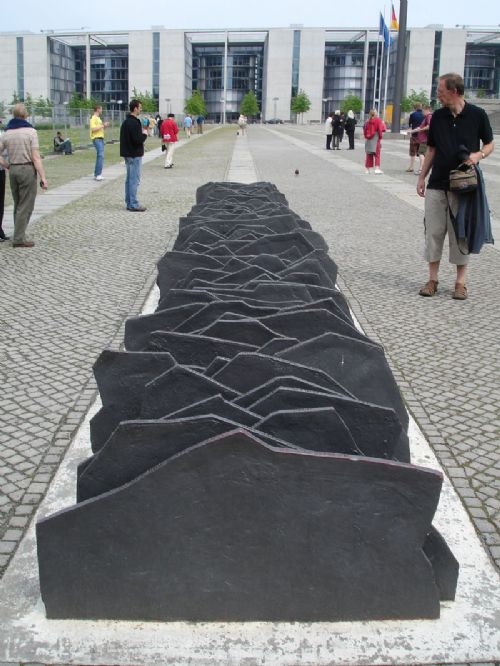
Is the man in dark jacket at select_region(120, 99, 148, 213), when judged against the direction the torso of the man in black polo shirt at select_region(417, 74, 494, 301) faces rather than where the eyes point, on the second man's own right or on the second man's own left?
on the second man's own right

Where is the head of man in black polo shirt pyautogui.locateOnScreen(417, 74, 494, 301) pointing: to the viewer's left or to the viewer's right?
to the viewer's left

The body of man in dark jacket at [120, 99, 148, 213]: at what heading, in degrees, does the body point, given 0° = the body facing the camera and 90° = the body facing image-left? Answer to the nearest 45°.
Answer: approximately 270°

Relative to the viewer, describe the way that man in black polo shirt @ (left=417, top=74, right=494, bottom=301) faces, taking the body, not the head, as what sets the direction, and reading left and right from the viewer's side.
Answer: facing the viewer and to the left of the viewer

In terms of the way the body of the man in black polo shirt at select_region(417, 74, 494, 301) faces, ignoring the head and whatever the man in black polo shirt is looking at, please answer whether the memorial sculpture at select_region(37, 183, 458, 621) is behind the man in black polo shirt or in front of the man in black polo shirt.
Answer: in front

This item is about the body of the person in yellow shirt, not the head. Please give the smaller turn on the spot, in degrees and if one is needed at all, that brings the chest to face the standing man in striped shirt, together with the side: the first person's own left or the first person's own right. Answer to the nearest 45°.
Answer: approximately 90° to the first person's own right

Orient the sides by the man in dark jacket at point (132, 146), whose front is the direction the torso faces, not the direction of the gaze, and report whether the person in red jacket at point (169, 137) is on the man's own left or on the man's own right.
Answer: on the man's own left
